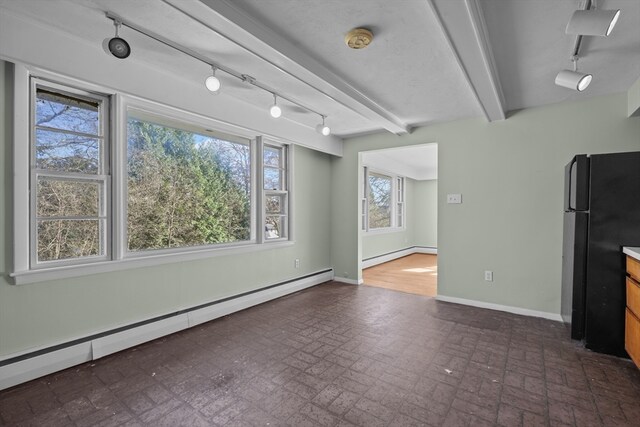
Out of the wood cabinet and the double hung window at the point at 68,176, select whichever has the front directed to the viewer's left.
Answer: the wood cabinet

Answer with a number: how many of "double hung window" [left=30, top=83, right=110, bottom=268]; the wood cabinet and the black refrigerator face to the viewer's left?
2

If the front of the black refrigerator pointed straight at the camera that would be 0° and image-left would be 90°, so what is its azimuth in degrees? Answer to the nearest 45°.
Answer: approximately 90°

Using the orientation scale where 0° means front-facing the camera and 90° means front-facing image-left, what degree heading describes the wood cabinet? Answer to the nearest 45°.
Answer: approximately 90°

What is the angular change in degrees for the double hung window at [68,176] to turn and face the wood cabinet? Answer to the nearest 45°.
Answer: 0° — it already faces it

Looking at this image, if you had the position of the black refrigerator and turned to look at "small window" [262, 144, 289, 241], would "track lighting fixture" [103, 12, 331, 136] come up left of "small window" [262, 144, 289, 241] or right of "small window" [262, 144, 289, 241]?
left

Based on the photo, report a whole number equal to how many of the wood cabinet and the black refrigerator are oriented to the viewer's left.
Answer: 2

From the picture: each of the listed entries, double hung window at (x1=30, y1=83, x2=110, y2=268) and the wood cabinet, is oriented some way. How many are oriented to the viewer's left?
1

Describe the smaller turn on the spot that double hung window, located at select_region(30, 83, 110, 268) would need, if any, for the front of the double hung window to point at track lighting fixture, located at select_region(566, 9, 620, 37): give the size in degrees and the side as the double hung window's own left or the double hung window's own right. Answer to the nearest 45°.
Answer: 0° — it already faces it

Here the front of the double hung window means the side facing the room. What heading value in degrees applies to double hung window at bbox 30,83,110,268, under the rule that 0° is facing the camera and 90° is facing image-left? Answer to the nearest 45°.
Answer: approximately 315°

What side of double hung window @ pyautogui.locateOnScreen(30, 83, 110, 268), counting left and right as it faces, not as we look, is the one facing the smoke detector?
front

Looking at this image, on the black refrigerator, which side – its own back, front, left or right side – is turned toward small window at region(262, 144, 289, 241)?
front

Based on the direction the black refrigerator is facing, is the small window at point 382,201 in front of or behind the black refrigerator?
in front
